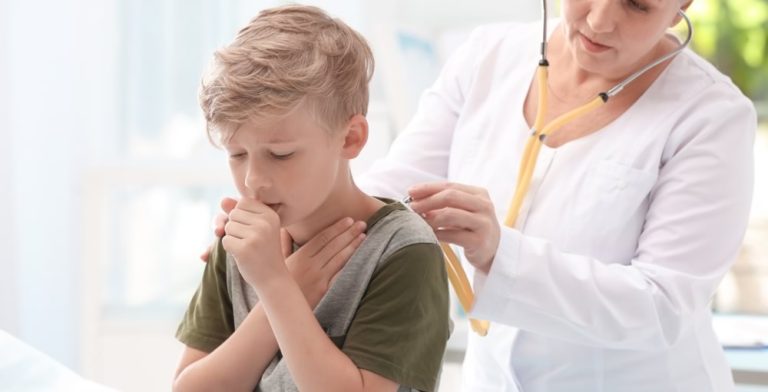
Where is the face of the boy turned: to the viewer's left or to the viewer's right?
to the viewer's left

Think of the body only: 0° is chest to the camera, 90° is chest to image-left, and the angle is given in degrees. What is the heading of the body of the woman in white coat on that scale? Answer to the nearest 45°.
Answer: approximately 45°

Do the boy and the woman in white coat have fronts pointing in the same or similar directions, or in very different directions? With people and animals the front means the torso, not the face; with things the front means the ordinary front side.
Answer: same or similar directions

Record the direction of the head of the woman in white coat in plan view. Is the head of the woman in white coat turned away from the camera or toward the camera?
toward the camera

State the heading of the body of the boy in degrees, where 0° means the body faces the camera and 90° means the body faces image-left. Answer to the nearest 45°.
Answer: approximately 45°

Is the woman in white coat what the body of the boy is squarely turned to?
no

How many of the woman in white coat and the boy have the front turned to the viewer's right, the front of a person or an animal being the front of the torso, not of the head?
0

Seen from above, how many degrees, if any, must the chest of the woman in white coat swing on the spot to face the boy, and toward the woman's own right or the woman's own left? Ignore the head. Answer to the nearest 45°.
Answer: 0° — they already face them
